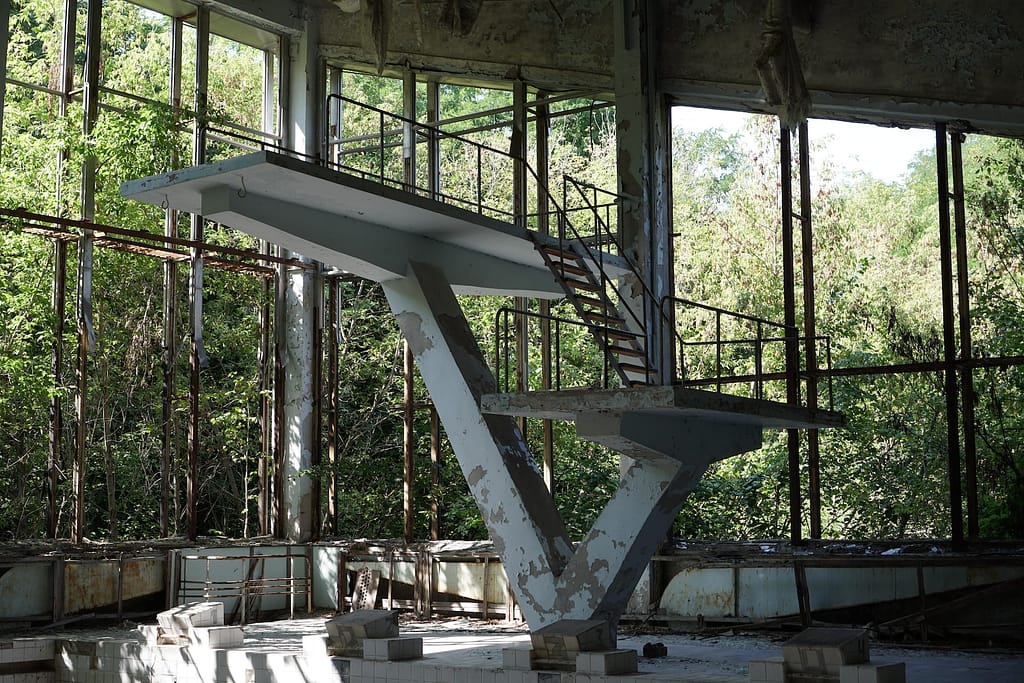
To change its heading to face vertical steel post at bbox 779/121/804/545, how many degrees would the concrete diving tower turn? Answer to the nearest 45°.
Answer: approximately 180°

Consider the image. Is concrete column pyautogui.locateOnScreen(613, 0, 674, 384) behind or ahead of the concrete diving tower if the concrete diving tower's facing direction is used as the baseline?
behind

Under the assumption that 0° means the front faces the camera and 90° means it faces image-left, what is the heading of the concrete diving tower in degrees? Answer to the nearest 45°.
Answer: approximately 45°
